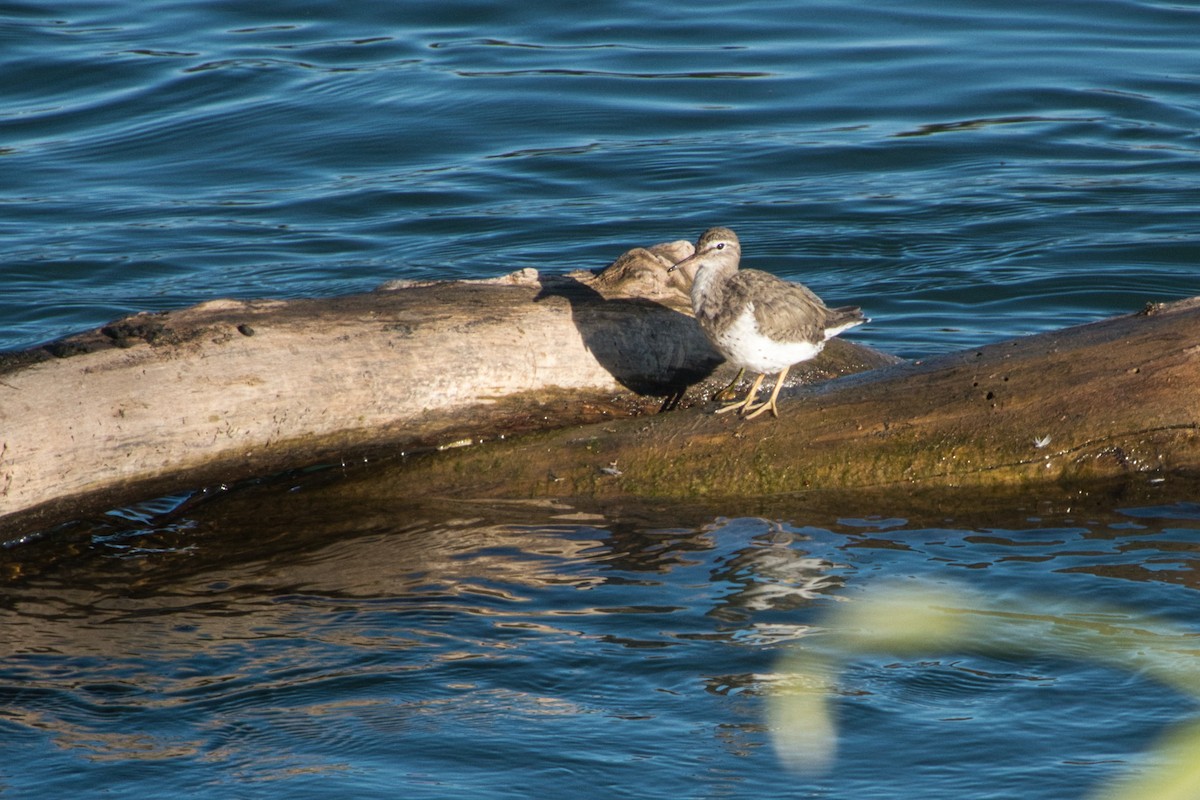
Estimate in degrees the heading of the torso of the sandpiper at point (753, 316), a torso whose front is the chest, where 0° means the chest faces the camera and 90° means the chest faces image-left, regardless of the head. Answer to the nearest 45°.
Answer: approximately 90°
